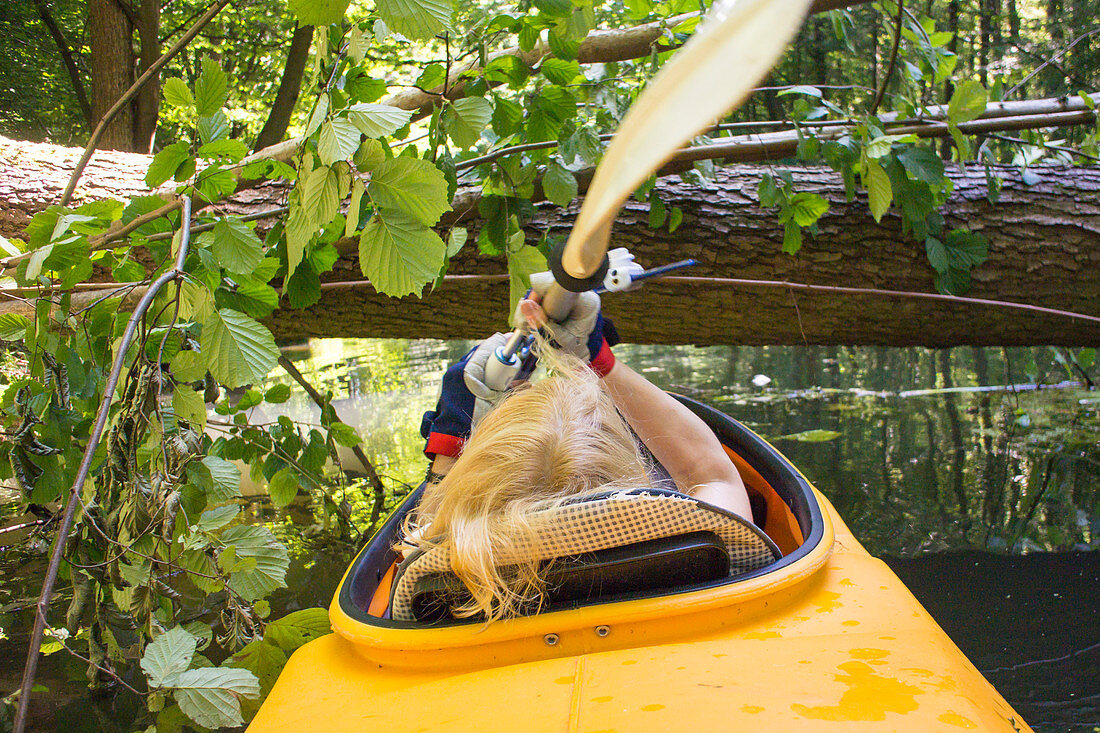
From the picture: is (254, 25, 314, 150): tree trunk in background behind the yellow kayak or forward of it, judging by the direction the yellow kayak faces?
forward

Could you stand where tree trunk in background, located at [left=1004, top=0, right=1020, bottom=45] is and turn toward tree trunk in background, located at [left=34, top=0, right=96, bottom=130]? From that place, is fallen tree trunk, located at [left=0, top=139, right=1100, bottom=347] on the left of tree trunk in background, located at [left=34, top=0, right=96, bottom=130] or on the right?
left

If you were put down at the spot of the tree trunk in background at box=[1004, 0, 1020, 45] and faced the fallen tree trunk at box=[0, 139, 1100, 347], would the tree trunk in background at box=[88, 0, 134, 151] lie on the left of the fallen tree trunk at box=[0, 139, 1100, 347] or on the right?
right

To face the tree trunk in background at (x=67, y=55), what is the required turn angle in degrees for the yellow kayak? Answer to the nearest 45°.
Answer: approximately 45° to its left

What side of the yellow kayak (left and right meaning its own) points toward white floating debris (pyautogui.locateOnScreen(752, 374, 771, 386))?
front

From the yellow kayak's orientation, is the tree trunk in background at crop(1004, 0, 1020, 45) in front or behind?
in front

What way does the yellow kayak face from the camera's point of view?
away from the camera

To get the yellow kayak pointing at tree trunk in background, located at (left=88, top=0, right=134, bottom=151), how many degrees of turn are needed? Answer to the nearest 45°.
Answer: approximately 45° to its left
